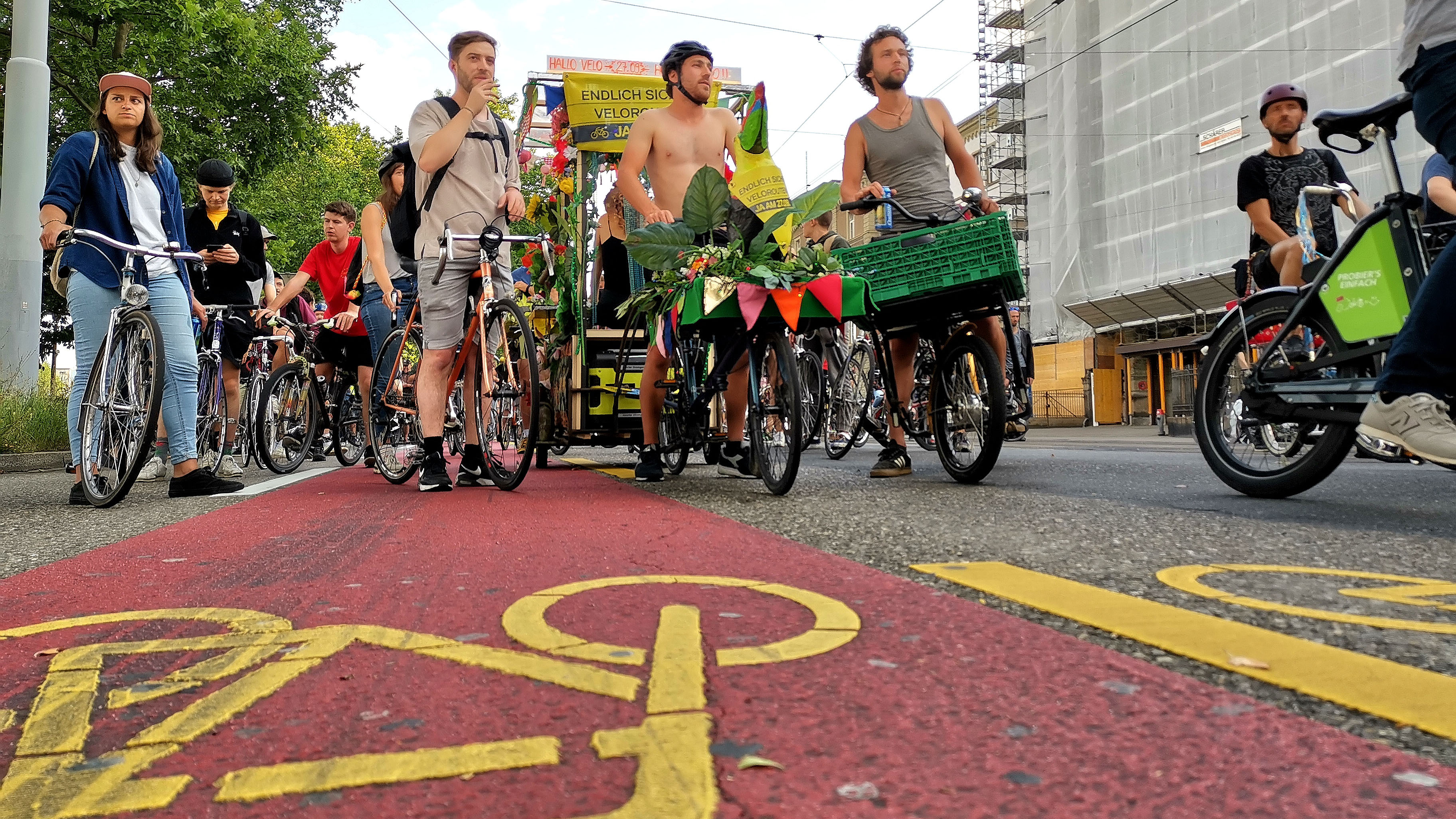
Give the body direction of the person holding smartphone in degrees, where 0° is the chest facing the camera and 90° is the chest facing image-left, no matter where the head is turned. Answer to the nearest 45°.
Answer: approximately 0°

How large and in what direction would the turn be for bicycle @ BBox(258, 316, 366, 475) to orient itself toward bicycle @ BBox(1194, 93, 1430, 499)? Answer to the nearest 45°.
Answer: approximately 90° to its left

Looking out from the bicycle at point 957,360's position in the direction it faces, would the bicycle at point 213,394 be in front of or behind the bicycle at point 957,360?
behind

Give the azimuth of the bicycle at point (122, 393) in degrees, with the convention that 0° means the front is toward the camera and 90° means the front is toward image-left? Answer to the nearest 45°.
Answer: approximately 0°

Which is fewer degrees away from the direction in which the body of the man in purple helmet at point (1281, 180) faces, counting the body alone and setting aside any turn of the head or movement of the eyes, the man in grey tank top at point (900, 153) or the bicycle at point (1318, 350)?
the bicycle

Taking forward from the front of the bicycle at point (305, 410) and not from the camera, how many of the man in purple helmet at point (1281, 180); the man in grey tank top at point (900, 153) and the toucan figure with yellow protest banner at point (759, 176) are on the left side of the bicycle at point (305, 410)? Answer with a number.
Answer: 3
